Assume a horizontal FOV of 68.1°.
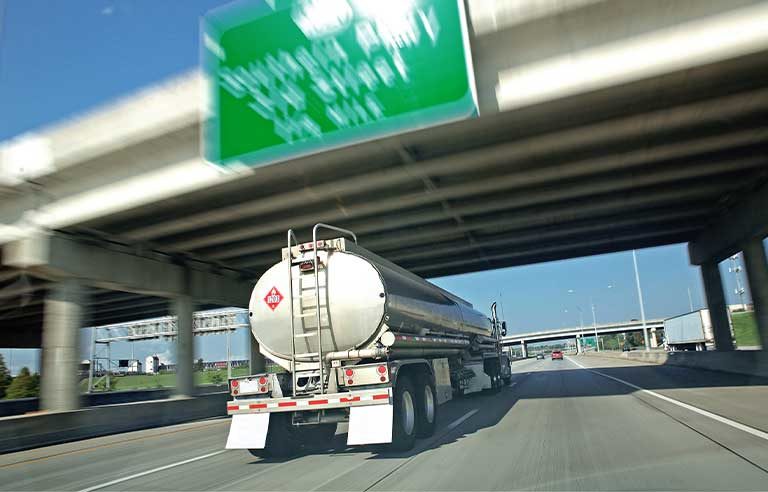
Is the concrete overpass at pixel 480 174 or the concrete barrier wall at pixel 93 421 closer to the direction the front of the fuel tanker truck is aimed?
the concrete overpass

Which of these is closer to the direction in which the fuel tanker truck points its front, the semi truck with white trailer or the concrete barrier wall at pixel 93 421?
the semi truck with white trailer

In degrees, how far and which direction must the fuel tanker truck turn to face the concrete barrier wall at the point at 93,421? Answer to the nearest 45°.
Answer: approximately 90° to its left

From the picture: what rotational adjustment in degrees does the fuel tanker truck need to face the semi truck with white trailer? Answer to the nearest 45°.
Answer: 0° — it already faces it

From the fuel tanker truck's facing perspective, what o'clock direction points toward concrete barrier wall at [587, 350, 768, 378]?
The concrete barrier wall is roughly at 12 o'clock from the fuel tanker truck.

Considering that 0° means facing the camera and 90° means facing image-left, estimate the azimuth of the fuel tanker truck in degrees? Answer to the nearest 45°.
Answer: approximately 225°
